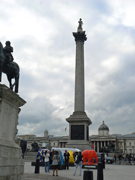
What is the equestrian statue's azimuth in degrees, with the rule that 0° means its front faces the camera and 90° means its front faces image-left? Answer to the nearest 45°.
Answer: approximately 45°

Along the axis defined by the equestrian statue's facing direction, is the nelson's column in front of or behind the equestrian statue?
behind
